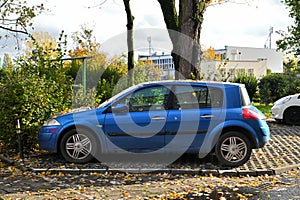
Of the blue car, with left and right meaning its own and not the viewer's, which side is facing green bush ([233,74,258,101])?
right

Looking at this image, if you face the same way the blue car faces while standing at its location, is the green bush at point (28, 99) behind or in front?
in front

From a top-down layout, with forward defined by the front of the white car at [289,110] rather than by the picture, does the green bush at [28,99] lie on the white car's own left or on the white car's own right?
on the white car's own left

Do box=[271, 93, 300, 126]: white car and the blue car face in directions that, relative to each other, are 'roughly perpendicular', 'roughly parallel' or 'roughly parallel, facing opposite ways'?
roughly parallel

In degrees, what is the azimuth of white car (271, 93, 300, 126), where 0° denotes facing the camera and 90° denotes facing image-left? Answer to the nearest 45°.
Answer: approximately 90°

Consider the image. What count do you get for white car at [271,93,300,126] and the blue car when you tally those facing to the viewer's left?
2

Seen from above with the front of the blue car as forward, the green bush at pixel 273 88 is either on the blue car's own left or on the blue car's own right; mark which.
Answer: on the blue car's own right

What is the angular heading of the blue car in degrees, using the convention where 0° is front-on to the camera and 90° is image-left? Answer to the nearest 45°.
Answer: approximately 90°

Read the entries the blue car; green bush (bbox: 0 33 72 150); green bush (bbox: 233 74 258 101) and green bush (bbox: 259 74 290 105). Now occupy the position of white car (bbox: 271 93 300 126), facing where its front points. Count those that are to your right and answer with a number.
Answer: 2

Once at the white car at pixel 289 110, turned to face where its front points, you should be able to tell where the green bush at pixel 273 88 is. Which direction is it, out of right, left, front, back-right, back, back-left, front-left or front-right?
right

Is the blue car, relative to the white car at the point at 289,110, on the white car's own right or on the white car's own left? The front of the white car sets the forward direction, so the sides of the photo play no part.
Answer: on the white car's own left
